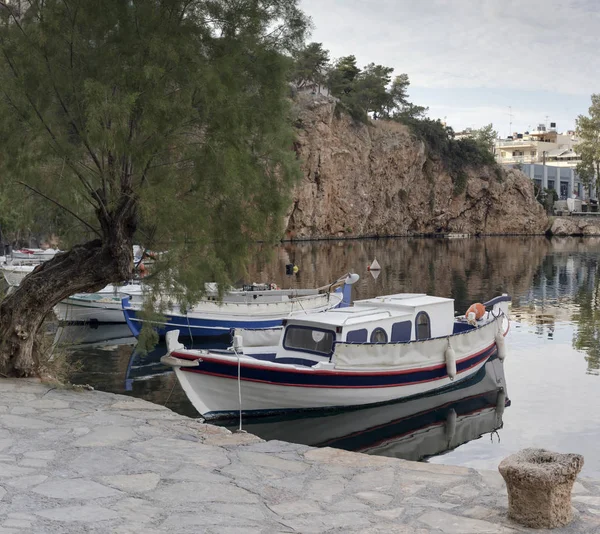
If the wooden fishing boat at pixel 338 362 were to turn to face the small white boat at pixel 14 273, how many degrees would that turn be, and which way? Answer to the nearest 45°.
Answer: approximately 90° to its right

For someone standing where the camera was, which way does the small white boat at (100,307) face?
facing to the left of the viewer

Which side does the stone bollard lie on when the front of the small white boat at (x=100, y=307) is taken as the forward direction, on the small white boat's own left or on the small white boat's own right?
on the small white boat's own left

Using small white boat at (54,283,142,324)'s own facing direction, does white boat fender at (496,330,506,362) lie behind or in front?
behind

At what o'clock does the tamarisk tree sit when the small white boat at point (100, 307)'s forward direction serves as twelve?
The tamarisk tree is roughly at 9 o'clock from the small white boat.
